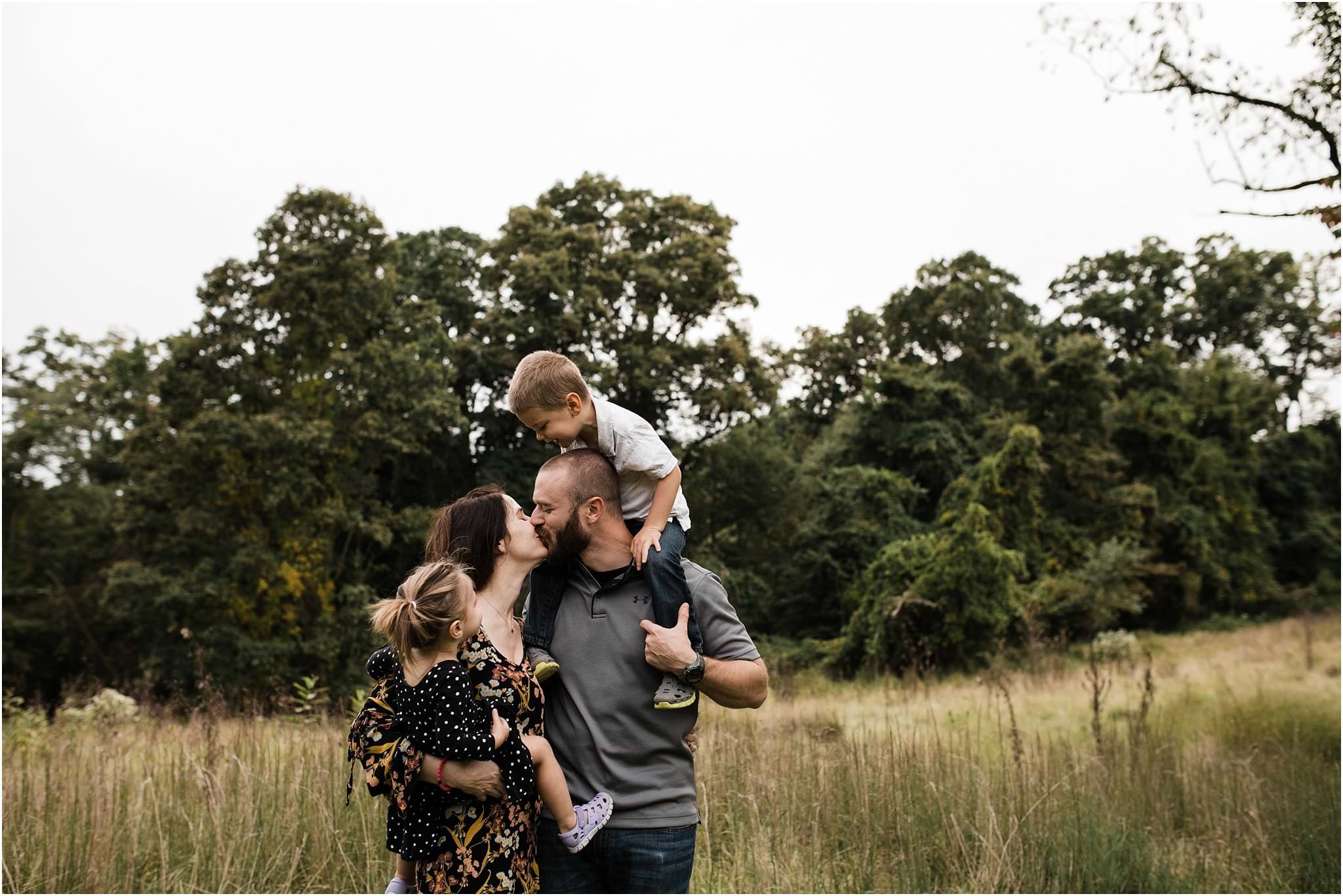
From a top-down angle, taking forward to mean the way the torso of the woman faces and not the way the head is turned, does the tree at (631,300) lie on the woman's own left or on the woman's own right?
on the woman's own left

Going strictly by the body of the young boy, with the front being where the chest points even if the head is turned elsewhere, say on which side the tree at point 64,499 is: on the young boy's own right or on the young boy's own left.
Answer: on the young boy's own right

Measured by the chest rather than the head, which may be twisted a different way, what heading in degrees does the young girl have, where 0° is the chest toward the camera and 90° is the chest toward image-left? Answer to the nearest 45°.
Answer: approximately 225°

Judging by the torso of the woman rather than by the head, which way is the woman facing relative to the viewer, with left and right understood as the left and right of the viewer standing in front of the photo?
facing the viewer and to the right of the viewer

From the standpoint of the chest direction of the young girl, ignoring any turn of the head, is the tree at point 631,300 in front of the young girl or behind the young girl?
in front

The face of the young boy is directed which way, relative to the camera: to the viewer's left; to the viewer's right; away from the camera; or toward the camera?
to the viewer's left

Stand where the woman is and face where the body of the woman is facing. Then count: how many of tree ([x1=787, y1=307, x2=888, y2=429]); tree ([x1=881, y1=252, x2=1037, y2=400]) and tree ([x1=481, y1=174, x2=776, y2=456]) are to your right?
0

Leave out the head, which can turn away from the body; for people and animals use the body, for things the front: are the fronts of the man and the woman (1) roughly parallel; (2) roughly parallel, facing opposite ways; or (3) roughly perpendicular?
roughly perpendicular

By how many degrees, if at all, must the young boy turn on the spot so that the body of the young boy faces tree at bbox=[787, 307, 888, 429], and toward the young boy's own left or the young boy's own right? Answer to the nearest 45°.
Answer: approximately 135° to the young boy's own right

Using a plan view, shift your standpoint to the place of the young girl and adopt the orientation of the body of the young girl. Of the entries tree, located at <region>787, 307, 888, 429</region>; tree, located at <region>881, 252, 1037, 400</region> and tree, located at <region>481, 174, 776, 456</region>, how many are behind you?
0

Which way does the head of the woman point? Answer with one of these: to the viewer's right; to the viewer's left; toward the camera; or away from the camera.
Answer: to the viewer's right

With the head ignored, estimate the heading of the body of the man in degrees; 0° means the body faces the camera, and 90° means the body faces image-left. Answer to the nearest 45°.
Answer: approximately 45°

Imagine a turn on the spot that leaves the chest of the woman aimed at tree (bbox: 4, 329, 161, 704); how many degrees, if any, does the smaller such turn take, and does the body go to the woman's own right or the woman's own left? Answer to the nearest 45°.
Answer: approximately 135° to the woman's own left

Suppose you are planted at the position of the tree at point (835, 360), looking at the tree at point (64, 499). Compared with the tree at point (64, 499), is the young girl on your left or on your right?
left
